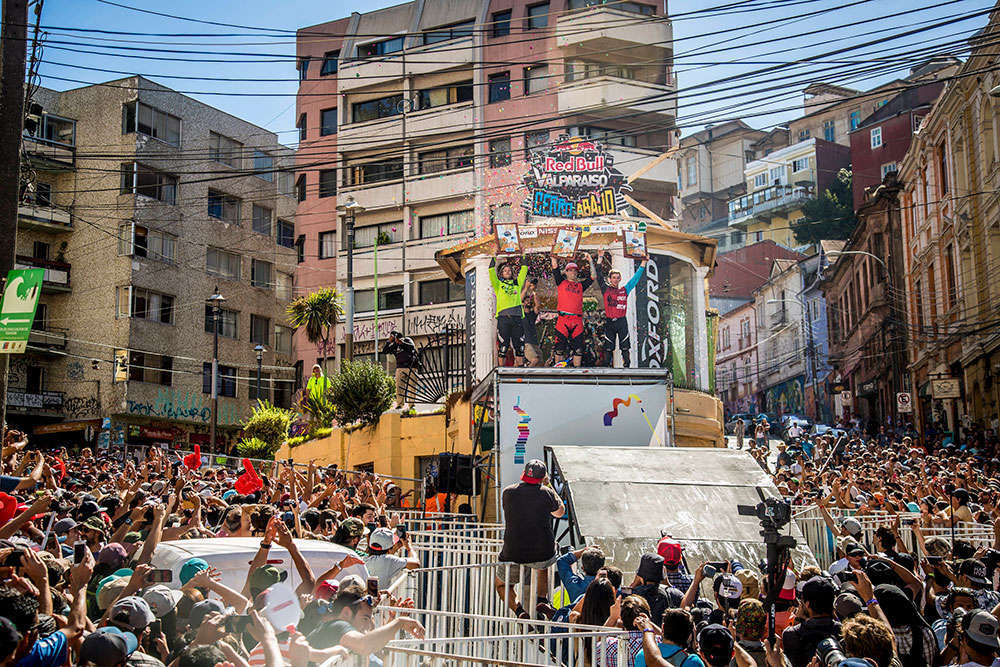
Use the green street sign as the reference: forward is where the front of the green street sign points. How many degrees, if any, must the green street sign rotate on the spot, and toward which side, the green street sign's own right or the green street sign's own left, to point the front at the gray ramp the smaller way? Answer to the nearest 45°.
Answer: approximately 90° to the green street sign's own left

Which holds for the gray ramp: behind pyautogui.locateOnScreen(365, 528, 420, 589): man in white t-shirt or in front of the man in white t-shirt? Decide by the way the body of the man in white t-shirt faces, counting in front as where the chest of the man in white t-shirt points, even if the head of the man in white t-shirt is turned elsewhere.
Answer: in front

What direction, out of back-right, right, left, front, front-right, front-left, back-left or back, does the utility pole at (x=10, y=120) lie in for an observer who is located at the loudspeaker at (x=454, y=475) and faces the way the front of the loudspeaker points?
right

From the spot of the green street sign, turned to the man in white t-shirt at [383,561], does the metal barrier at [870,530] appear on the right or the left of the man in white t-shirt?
left

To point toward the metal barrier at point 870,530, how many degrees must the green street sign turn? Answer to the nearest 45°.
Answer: approximately 90° to its left

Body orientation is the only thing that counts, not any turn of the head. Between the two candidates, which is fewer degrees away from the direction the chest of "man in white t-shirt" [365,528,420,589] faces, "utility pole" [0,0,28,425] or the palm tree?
the palm tree

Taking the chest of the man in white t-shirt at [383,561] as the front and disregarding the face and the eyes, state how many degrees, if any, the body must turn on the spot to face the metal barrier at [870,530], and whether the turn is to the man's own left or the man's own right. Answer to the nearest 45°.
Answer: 0° — they already face it

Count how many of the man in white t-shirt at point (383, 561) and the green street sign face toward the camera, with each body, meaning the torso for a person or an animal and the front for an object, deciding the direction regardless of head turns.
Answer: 1

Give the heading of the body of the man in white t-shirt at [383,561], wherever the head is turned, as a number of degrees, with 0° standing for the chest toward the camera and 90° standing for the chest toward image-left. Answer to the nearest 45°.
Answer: approximately 225°

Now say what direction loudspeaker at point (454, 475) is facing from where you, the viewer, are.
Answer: facing the viewer and to the right of the viewer

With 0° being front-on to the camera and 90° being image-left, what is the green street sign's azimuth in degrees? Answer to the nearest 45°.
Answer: approximately 0°
